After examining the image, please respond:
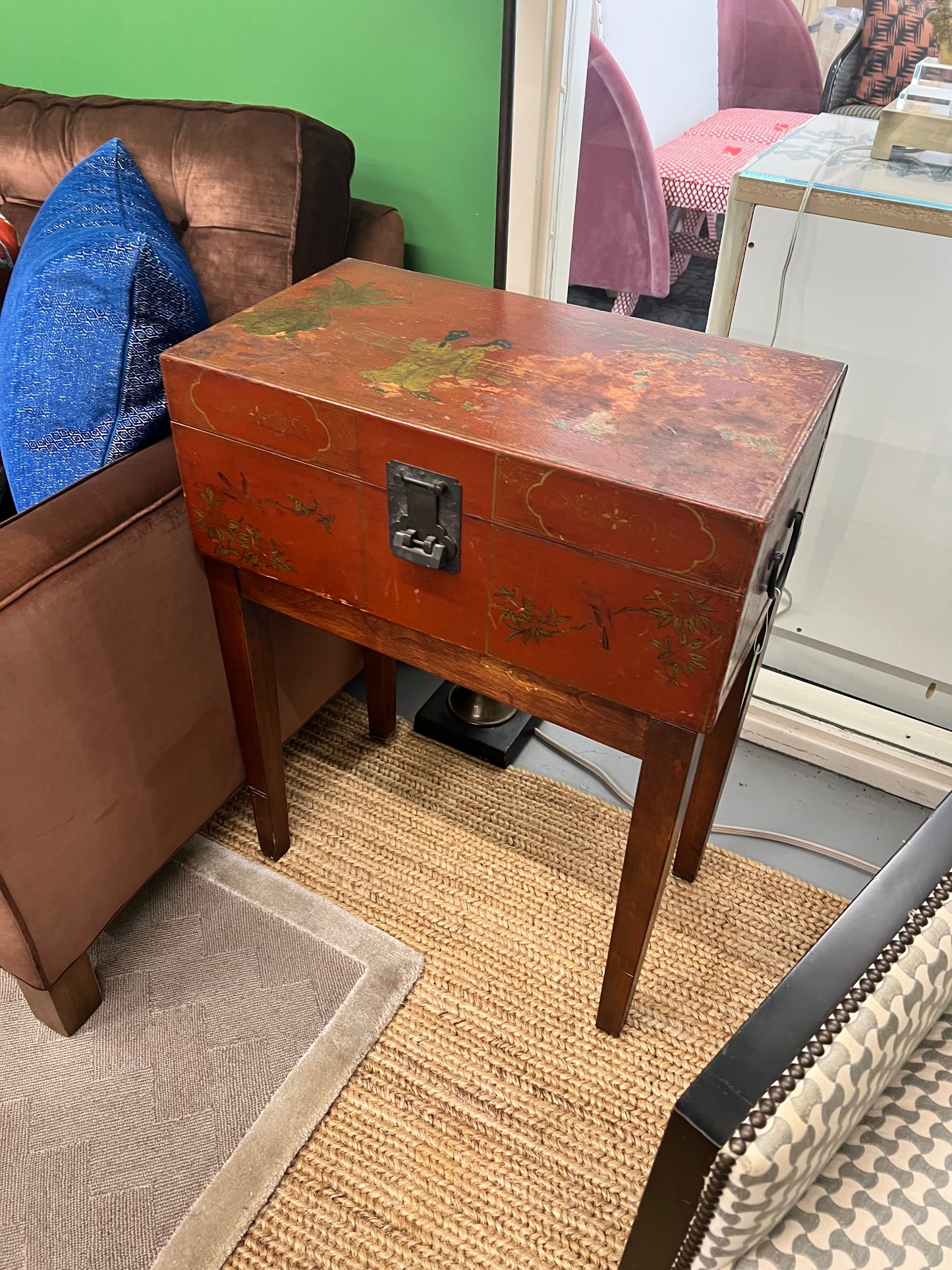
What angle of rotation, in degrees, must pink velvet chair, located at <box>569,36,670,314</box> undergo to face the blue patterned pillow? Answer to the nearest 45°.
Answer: approximately 180°

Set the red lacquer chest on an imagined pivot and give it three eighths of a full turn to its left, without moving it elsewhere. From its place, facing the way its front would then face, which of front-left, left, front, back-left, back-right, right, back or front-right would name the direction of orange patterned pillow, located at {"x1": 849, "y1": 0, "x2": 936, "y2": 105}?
front-left

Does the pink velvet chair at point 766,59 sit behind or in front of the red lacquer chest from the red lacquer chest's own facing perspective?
behind

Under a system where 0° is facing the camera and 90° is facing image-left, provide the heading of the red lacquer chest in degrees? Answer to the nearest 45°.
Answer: approximately 45°

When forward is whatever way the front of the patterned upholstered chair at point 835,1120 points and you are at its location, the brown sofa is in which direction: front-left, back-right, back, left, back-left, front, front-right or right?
front-right

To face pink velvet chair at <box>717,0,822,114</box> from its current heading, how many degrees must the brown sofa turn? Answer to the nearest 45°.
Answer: approximately 135° to its left

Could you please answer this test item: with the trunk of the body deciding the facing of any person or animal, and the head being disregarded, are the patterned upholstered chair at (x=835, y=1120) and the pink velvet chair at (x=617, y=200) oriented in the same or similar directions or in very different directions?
very different directions

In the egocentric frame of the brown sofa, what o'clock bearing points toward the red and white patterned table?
The red and white patterned table is roughly at 7 o'clock from the brown sofa.
